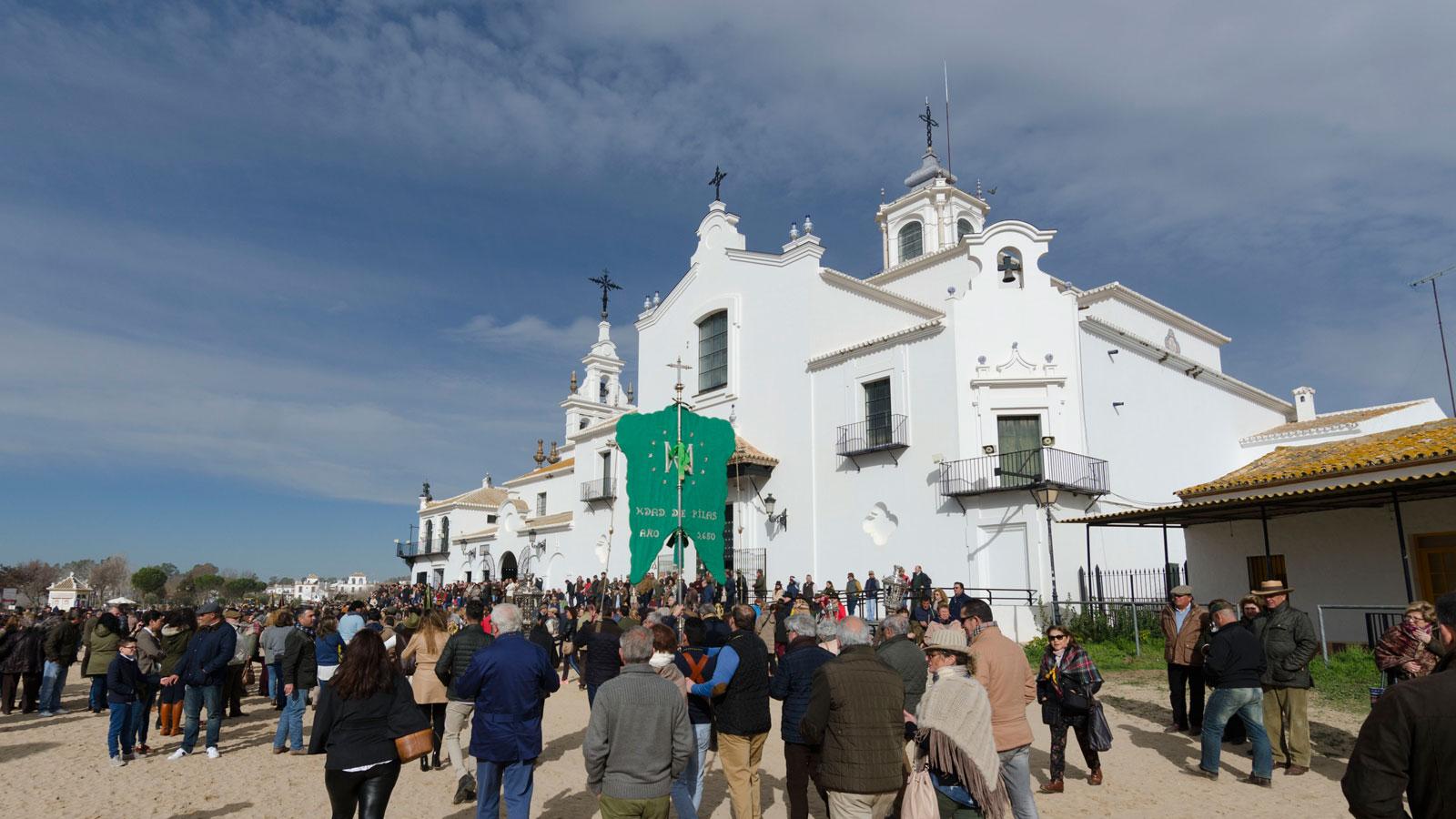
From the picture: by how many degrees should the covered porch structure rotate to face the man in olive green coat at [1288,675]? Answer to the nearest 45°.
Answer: approximately 45° to its left

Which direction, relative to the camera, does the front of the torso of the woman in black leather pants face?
away from the camera

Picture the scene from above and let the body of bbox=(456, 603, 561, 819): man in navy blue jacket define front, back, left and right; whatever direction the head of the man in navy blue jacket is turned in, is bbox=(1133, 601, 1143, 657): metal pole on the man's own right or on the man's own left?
on the man's own right

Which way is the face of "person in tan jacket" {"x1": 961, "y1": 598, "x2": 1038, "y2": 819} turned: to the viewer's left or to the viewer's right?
to the viewer's left

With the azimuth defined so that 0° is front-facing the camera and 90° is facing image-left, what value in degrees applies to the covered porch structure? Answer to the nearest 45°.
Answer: approximately 45°

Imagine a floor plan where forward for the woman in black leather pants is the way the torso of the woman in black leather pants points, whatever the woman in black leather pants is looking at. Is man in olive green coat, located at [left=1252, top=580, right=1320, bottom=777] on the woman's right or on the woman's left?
on the woman's right

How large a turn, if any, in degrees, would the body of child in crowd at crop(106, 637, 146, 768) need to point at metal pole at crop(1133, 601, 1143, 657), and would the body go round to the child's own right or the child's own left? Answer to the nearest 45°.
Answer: approximately 45° to the child's own left

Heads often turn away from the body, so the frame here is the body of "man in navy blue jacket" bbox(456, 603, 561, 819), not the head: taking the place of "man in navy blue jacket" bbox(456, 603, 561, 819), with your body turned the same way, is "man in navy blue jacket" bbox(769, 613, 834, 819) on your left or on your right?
on your right

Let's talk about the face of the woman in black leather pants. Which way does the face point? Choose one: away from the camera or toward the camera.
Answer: away from the camera

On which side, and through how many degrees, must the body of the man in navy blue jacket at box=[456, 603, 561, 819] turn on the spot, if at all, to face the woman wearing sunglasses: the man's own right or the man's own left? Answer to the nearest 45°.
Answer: approximately 90° to the man's own right

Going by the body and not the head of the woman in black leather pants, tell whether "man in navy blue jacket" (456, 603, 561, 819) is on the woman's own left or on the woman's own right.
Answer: on the woman's own right

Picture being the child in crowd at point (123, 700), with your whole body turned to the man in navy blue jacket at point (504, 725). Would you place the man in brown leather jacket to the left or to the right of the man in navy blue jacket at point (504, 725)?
left

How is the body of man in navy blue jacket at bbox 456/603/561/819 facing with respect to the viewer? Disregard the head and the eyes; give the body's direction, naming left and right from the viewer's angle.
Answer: facing away from the viewer

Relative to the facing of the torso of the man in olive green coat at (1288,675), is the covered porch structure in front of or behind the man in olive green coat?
behind
